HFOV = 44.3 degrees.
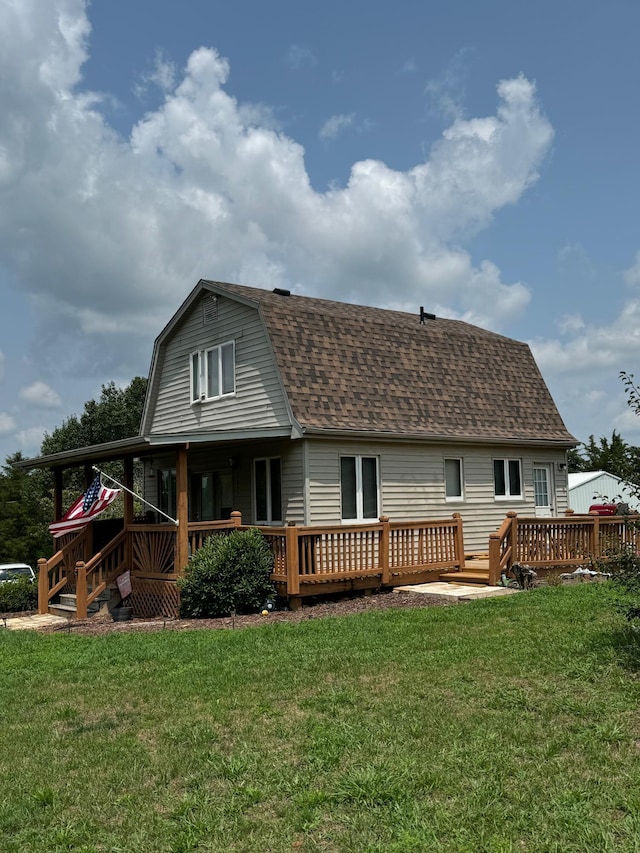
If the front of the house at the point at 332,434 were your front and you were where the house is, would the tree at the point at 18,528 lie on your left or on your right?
on your right

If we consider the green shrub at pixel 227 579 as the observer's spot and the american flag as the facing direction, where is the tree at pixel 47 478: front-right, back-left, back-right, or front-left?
front-right

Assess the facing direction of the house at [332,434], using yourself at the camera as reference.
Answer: facing the viewer and to the left of the viewer

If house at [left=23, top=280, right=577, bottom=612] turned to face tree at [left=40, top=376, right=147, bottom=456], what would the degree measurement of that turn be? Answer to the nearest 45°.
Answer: approximately 90° to its right

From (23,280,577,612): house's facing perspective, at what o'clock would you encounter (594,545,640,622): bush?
The bush is roughly at 10 o'clock from the house.

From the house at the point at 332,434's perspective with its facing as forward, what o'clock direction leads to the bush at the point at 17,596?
The bush is roughly at 2 o'clock from the house.

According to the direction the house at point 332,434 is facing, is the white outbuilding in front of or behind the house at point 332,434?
behind

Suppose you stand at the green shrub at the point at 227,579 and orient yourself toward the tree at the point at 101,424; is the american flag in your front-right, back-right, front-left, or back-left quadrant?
front-left

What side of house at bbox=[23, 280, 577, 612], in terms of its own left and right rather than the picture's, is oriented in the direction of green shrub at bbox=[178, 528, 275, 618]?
front
